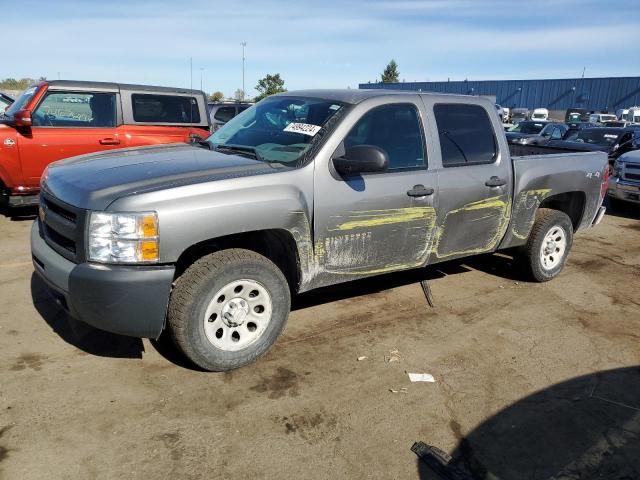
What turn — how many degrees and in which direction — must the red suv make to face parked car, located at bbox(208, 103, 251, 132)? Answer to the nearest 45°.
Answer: approximately 180°

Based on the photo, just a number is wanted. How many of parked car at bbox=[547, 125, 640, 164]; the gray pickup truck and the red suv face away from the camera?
0

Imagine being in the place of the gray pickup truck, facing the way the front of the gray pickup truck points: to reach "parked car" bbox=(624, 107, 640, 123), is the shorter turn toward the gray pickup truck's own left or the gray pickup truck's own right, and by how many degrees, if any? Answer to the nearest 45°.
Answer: approximately 180°

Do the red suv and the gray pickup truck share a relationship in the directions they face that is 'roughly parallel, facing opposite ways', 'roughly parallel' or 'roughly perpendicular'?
roughly parallel

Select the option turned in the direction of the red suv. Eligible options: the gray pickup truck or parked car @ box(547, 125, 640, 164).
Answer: the parked car

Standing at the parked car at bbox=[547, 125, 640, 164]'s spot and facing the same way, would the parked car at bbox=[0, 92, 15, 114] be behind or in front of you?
in front

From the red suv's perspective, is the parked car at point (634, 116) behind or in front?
behind

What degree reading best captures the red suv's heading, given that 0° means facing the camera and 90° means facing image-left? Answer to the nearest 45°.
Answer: approximately 45°

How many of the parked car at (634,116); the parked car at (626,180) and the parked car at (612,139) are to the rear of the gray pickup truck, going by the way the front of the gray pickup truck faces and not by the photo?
3

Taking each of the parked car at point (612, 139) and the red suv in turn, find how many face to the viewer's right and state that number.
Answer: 0

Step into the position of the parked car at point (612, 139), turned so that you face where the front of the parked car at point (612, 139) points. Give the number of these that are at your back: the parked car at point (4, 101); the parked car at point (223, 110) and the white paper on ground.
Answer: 0

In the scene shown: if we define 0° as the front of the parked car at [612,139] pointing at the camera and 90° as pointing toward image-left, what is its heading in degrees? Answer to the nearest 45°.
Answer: approximately 45°

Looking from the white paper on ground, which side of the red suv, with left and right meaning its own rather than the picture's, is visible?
left

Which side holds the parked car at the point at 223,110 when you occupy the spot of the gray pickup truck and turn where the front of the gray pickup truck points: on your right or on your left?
on your right

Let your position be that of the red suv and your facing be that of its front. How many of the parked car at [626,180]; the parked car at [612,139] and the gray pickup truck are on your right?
0

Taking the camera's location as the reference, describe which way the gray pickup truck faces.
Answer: facing the viewer and to the left of the viewer

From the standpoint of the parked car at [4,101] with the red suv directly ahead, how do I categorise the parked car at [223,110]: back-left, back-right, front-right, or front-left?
front-left

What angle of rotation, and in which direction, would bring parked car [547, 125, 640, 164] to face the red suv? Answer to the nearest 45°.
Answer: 0° — it already faces it
